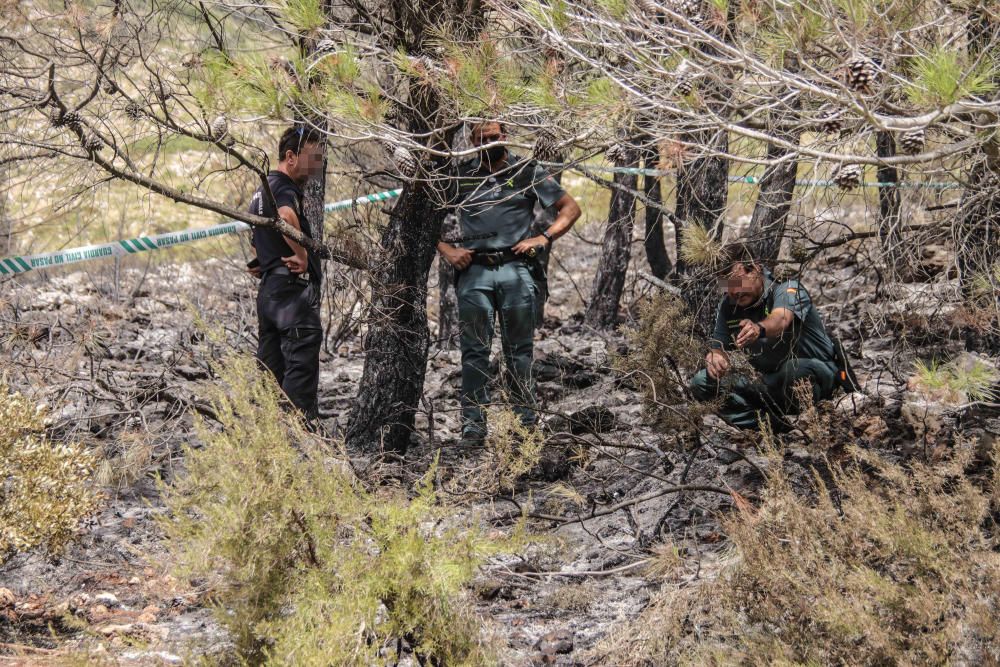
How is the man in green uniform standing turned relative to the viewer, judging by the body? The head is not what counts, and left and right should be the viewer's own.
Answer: facing the viewer

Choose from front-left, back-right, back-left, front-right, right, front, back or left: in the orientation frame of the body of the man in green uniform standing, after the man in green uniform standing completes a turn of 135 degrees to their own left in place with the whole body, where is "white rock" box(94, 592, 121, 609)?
back

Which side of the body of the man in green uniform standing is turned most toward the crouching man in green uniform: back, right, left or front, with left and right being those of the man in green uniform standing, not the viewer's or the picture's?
left

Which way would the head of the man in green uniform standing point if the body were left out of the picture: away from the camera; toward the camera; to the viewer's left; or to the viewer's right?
toward the camera

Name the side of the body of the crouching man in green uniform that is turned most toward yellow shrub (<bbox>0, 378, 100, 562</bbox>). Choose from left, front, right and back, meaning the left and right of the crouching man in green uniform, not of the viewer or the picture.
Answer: front

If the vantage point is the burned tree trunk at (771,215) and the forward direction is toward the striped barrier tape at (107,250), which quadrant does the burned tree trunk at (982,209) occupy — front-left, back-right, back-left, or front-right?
back-left

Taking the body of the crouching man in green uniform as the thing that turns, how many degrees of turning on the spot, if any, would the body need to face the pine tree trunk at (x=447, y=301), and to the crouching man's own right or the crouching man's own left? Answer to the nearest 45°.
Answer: approximately 90° to the crouching man's own right

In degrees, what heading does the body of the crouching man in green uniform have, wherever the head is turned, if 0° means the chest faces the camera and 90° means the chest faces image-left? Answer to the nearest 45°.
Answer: approximately 45°

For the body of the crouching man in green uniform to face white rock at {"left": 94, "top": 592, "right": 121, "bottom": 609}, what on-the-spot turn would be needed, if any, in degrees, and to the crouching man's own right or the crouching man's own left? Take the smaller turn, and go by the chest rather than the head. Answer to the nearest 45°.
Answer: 0° — they already face it

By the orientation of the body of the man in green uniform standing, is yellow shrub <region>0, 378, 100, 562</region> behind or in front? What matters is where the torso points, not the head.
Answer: in front

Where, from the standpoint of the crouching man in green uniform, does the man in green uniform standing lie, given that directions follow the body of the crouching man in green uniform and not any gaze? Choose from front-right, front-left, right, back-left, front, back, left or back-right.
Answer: front-right

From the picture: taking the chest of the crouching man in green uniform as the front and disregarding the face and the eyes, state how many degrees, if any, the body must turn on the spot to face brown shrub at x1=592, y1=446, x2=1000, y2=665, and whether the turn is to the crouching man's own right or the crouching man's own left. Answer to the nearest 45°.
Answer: approximately 45° to the crouching man's own left

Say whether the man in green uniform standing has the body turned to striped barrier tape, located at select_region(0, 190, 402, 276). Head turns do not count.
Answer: no

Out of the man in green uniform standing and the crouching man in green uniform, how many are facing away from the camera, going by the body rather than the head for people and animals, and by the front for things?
0

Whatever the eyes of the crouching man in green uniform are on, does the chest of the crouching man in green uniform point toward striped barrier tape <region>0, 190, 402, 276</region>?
no
